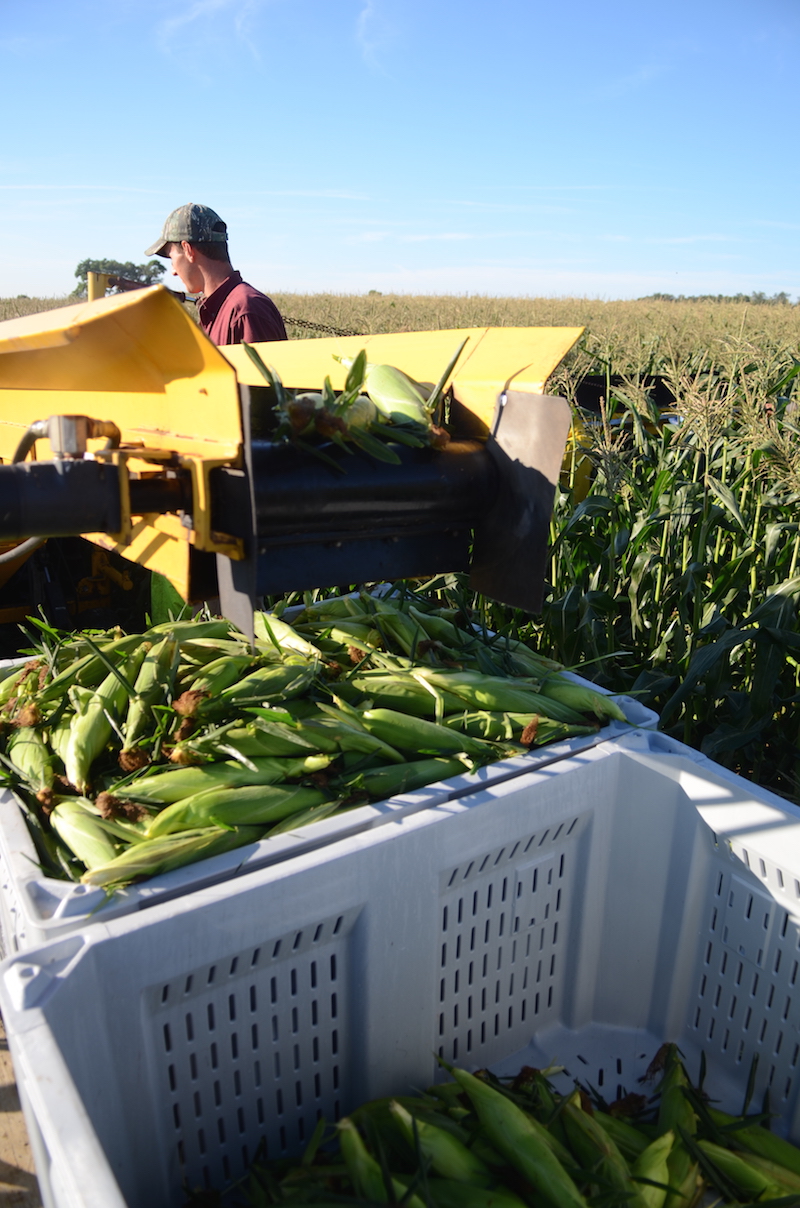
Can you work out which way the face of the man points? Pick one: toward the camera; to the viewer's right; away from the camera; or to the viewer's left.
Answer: to the viewer's left

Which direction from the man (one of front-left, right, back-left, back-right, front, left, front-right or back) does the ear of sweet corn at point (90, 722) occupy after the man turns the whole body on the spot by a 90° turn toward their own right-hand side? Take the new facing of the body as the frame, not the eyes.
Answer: back

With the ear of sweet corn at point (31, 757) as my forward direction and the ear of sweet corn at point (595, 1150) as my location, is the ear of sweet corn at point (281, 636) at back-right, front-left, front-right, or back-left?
front-right

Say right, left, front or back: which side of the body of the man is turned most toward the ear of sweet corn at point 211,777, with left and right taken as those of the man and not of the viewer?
left

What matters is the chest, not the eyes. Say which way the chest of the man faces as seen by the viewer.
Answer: to the viewer's left

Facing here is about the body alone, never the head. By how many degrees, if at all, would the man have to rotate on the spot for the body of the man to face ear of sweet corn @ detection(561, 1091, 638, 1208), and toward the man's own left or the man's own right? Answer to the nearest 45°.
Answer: approximately 90° to the man's own left

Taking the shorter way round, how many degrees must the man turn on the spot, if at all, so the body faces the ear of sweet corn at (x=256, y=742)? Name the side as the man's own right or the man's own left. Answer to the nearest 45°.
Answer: approximately 90° to the man's own left

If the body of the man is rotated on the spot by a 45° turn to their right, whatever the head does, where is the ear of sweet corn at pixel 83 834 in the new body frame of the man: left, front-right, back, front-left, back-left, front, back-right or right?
back-left

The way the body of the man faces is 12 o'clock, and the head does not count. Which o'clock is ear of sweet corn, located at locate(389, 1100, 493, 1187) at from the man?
The ear of sweet corn is roughly at 9 o'clock from the man.

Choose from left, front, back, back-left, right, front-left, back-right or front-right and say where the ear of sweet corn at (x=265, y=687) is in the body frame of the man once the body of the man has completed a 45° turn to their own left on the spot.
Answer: front-left

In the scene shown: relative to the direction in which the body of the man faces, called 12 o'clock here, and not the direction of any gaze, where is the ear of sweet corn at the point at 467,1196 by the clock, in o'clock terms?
The ear of sweet corn is roughly at 9 o'clock from the man.

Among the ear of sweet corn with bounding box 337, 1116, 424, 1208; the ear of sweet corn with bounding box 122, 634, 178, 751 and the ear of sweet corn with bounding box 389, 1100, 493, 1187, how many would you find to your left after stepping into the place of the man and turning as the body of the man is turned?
3

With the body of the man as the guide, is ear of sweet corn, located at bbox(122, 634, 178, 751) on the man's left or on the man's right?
on the man's left

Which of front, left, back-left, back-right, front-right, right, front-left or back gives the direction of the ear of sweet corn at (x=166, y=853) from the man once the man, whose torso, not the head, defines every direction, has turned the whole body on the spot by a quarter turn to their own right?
back

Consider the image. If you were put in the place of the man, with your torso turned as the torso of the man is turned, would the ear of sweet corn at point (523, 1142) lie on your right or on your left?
on your left

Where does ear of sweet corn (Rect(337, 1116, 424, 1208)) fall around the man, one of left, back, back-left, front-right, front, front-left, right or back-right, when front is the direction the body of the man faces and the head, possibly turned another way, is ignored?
left

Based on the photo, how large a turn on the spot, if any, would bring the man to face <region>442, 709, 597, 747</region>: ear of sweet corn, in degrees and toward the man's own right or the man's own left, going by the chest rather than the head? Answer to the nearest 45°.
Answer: approximately 90° to the man's own left

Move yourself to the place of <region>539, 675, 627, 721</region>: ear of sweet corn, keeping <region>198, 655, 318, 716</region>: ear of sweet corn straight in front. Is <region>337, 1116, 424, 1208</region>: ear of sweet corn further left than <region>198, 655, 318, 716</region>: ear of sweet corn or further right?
left
